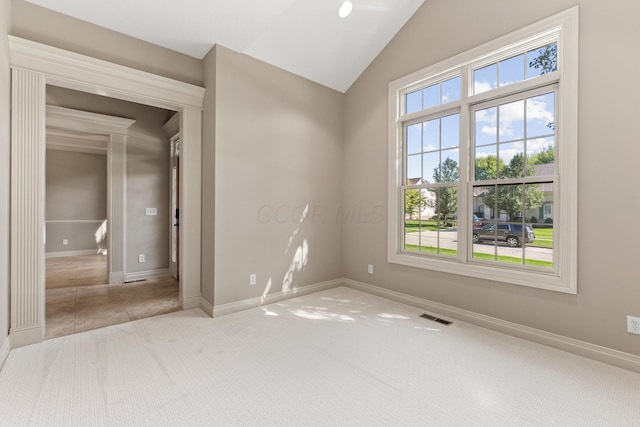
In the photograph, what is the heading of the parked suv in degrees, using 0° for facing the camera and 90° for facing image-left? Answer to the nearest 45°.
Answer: approximately 135°

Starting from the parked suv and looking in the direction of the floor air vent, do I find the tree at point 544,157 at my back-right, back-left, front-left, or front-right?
back-left

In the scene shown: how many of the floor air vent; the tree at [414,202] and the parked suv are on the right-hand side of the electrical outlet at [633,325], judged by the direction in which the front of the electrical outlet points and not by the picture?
3

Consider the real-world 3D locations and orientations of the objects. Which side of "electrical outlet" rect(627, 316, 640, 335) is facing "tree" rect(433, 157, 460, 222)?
back

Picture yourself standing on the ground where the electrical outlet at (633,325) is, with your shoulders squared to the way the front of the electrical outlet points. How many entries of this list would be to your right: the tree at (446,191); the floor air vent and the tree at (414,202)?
3
